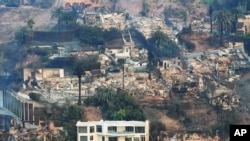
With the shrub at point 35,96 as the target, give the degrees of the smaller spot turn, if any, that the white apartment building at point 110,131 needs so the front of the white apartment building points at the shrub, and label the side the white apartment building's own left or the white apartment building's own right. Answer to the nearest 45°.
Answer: approximately 135° to the white apartment building's own right

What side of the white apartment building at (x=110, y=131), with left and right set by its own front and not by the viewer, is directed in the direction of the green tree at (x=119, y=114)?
back

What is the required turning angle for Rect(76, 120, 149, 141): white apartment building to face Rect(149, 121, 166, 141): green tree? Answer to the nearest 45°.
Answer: approximately 135° to its left

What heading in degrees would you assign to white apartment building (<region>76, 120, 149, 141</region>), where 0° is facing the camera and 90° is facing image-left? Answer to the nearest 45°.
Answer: approximately 0°

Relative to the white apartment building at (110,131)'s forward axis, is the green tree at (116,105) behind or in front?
behind

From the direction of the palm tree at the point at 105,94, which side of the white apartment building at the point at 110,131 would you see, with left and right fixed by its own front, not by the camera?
back
